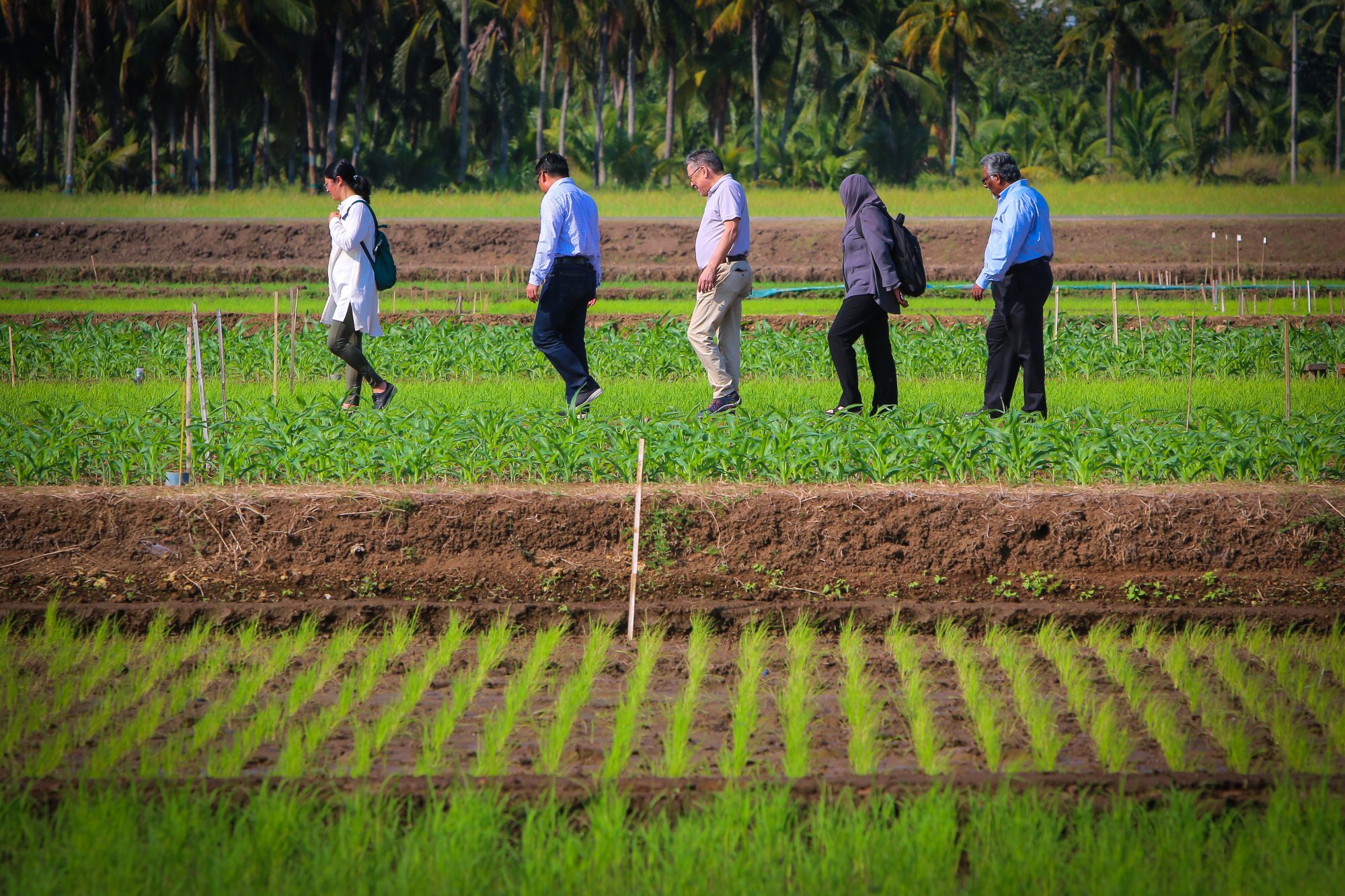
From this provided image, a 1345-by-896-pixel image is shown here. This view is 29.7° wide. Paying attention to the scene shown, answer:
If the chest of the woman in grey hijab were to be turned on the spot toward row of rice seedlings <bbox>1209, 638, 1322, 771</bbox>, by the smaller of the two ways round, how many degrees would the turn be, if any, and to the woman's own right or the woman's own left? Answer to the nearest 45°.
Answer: approximately 90° to the woman's own left

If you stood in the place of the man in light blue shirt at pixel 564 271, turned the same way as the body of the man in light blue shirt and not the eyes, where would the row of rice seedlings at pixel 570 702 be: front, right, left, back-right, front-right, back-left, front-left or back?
back-left

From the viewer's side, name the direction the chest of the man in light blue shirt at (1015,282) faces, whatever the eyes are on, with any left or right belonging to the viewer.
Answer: facing to the left of the viewer

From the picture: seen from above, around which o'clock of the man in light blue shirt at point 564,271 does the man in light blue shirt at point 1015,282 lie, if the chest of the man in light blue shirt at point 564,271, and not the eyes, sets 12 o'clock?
the man in light blue shirt at point 1015,282 is roughly at 5 o'clock from the man in light blue shirt at point 564,271.

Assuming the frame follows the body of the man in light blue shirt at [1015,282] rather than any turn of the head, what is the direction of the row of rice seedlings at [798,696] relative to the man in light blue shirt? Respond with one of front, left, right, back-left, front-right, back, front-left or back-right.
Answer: left

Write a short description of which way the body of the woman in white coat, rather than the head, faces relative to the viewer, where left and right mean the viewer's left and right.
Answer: facing to the left of the viewer

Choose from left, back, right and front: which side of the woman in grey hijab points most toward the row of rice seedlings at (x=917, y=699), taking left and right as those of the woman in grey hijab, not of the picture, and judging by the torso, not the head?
left

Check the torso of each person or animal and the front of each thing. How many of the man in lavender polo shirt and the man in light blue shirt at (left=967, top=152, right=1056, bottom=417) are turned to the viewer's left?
2

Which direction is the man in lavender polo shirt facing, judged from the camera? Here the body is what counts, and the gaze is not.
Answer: to the viewer's left

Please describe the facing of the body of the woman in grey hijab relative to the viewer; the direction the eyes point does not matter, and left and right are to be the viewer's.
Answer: facing to the left of the viewer

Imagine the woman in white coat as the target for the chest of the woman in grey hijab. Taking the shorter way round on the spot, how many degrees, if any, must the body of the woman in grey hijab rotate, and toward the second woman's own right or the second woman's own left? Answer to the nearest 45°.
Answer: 0° — they already face them

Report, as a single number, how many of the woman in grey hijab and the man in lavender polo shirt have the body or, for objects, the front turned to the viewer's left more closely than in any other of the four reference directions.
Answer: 2

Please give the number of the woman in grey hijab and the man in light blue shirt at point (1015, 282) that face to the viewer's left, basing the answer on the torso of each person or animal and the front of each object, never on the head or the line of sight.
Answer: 2

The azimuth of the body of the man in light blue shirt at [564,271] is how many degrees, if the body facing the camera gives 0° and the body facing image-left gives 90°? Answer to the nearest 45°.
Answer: approximately 135°

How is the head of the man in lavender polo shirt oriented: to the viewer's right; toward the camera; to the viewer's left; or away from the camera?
to the viewer's left
